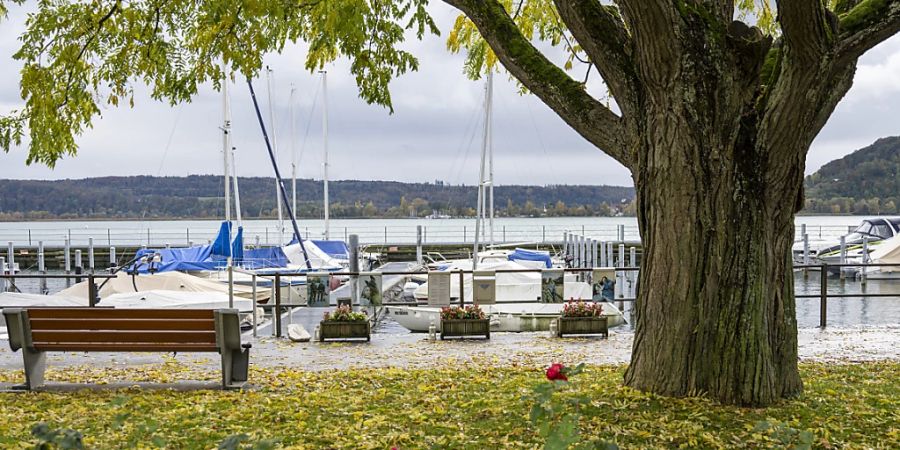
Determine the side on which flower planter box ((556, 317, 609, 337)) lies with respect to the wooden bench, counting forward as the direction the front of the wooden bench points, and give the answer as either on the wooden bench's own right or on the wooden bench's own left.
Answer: on the wooden bench's own right

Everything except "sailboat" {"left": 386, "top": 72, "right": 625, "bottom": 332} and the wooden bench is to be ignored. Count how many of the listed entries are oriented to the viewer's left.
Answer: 1

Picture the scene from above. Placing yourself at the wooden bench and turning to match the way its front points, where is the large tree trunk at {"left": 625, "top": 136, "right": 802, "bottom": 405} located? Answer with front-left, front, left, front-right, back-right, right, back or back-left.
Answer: back-right

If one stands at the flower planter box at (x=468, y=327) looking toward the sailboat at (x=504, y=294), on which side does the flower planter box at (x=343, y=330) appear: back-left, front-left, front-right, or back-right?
back-left

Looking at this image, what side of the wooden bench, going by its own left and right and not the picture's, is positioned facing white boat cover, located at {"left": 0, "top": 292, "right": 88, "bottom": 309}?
front

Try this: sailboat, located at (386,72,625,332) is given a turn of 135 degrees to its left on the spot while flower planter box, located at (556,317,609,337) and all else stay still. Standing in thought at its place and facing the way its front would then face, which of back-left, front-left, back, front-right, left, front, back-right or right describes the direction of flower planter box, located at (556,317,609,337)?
front-right

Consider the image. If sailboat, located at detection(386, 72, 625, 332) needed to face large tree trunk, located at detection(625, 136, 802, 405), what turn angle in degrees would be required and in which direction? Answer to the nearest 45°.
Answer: approximately 90° to its left

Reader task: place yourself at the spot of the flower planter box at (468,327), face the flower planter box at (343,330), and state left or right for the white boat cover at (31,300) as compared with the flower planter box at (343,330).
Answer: right

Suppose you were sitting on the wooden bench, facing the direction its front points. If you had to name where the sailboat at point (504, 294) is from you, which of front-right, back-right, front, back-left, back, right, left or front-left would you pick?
front-right

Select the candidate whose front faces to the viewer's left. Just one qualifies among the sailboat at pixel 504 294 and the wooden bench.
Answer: the sailboat

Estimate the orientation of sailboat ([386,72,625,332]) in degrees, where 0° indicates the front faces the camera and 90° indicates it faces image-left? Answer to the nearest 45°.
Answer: approximately 90°

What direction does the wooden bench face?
away from the camera
